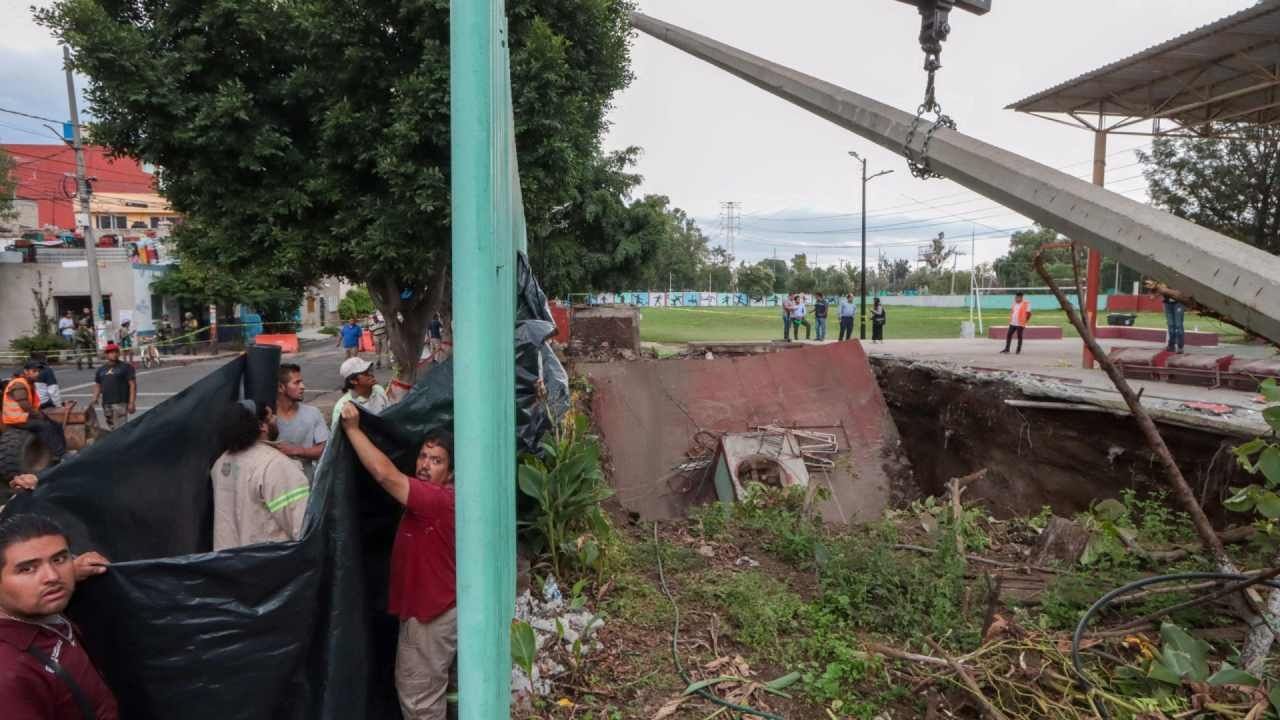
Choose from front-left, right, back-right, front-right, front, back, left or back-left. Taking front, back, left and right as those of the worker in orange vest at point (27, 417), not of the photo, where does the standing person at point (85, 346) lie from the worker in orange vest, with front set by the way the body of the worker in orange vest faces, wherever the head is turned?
left

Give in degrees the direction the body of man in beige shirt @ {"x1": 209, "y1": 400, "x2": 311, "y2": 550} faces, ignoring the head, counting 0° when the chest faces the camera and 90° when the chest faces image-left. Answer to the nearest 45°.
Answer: approximately 225°

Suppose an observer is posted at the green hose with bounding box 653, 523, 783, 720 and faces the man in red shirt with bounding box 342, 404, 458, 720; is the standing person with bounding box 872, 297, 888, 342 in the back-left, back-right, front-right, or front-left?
back-right

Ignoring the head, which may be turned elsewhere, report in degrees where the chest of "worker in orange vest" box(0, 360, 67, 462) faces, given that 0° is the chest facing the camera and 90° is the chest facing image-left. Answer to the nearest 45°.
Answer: approximately 270°

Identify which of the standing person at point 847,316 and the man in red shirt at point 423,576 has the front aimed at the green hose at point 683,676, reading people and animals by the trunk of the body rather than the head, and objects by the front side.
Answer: the standing person

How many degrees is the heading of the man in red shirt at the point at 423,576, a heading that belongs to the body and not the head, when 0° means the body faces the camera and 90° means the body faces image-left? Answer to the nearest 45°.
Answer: approximately 90°

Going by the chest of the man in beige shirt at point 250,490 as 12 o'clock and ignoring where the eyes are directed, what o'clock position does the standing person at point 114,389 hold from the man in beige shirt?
The standing person is roughly at 10 o'clock from the man in beige shirt.

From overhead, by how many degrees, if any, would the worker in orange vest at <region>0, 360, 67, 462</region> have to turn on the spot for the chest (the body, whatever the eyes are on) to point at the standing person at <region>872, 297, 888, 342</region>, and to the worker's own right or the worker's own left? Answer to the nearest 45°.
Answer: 0° — they already face them

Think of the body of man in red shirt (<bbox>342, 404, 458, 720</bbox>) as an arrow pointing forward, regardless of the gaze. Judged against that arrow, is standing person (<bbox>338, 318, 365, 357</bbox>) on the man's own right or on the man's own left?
on the man's own right

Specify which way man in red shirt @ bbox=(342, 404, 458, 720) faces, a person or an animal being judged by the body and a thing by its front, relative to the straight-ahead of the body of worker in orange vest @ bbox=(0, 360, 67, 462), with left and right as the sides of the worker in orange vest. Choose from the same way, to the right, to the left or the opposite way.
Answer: the opposite way
